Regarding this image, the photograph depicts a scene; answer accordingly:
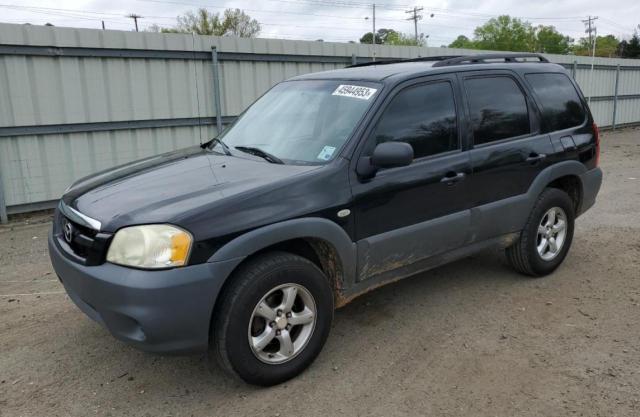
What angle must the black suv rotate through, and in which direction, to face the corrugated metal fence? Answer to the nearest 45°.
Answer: approximately 90° to its right

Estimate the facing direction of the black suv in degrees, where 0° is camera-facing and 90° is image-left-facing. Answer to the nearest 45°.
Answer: approximately 45°
